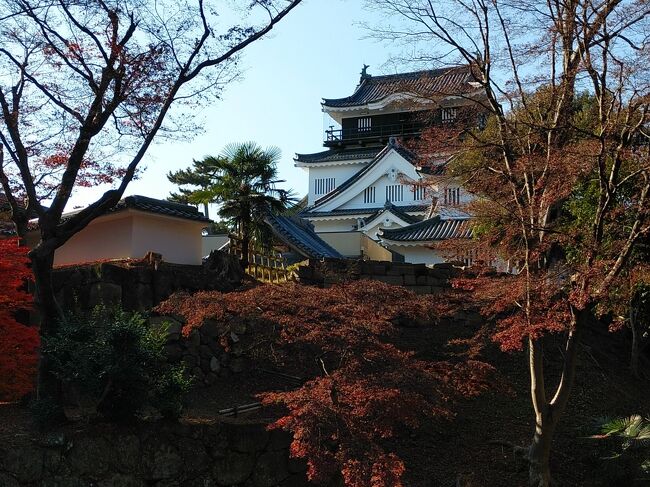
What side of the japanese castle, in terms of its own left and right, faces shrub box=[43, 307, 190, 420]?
front

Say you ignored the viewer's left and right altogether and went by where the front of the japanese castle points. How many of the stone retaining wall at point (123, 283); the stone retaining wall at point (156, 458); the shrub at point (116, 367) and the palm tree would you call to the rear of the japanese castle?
0

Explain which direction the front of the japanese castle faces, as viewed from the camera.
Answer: facing the viewer

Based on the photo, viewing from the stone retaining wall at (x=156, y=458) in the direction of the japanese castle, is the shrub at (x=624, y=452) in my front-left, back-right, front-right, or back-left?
front-right

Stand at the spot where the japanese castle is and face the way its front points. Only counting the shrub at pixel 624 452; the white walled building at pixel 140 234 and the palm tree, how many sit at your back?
0

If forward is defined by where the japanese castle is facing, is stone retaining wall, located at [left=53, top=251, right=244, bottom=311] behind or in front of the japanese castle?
in front

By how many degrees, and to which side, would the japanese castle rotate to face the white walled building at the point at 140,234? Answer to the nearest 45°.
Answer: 0° — it already faces it

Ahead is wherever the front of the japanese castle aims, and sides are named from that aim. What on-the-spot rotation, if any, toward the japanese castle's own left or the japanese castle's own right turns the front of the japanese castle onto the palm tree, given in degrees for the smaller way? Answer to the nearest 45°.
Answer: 0° — it already faces it

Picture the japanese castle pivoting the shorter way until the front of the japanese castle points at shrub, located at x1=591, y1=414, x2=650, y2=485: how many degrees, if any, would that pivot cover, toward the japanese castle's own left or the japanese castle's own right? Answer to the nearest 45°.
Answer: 0° — it already faces it

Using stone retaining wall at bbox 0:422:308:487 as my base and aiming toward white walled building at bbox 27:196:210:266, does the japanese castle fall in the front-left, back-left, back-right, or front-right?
front-right

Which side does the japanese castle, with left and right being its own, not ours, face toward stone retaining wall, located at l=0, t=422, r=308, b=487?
front
